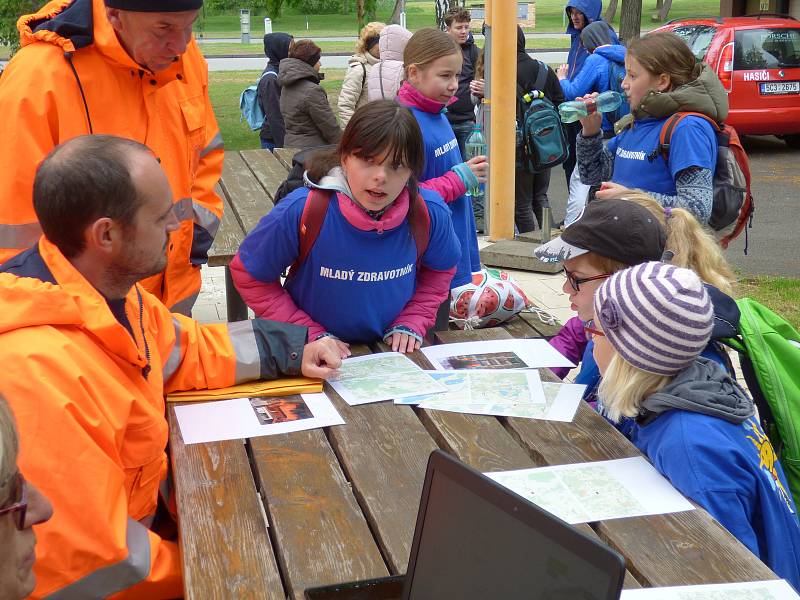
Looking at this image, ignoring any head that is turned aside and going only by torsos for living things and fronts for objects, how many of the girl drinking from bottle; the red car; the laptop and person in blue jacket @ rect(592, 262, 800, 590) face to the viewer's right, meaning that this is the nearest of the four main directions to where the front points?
0

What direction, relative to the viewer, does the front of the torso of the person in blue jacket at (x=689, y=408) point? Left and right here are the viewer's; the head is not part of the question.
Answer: facing away from the viewer and to the left of the viewer

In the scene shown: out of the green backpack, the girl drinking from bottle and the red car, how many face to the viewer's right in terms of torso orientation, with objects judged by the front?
1

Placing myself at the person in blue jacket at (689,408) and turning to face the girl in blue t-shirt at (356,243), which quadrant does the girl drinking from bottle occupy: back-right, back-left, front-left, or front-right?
front-right

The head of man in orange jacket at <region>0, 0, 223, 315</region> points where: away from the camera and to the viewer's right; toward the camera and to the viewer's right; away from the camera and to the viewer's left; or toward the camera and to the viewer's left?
toward the camera and to the viewer's right

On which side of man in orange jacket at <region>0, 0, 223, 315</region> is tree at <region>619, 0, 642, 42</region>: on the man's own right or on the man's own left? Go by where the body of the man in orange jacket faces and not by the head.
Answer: on the man's own left

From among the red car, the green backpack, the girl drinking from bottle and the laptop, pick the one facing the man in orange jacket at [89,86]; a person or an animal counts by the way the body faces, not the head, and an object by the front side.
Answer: the girl drinking from bottle

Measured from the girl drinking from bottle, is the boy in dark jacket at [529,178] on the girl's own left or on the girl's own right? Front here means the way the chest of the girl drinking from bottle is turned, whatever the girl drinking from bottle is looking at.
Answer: on the girl's own right

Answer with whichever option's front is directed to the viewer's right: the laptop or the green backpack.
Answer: the green backpack

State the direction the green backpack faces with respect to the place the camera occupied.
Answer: facing to the right of the viewer

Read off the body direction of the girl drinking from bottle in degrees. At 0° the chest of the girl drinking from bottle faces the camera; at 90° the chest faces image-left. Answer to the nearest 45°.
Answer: approximately 45°

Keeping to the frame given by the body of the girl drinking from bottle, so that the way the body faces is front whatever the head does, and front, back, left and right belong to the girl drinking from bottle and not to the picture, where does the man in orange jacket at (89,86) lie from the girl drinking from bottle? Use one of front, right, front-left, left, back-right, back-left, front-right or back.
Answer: front
